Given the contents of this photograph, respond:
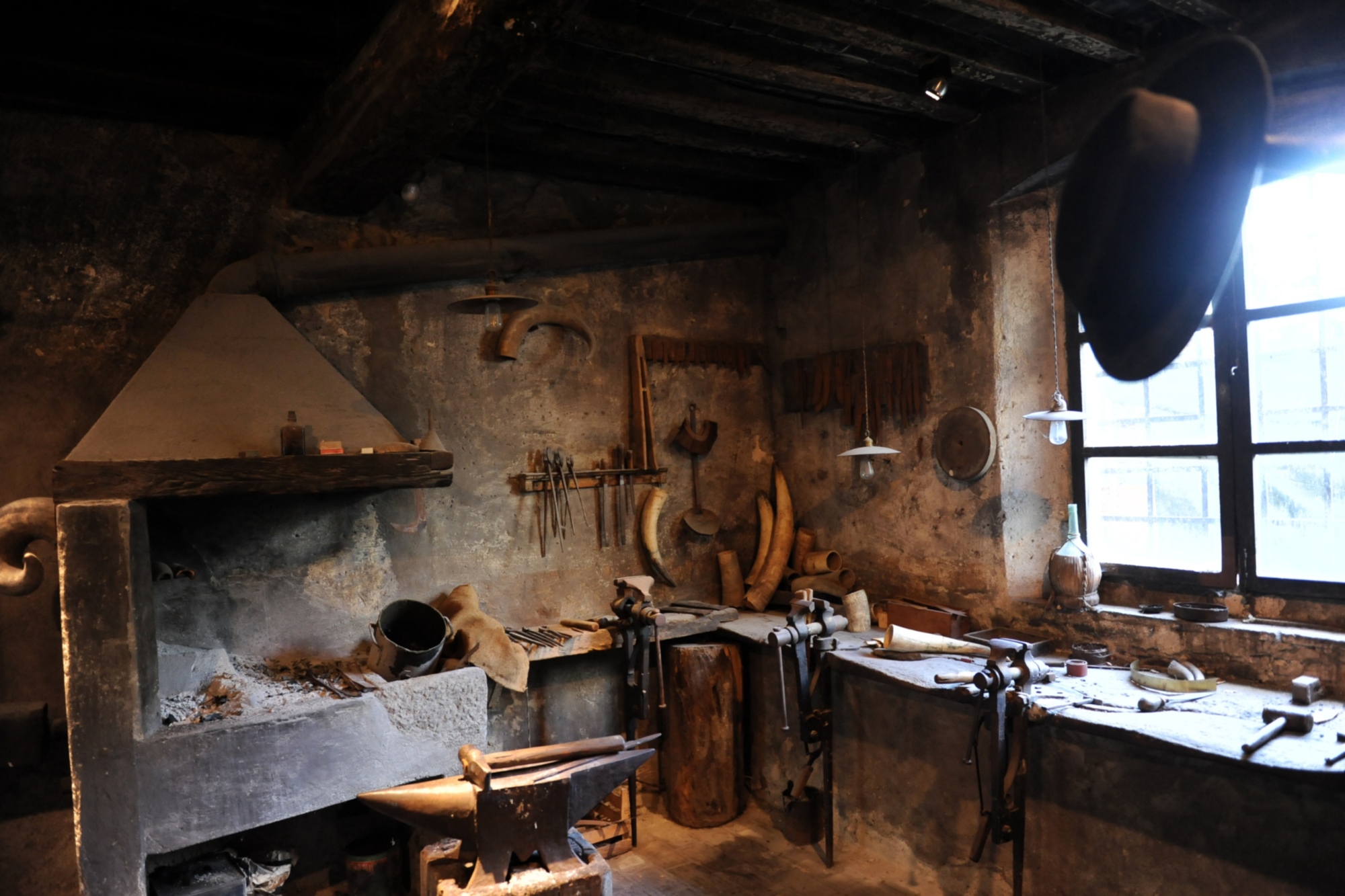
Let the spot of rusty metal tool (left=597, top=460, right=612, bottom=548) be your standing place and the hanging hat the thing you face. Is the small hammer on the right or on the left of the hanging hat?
left

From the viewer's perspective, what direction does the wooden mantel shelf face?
toward the camera

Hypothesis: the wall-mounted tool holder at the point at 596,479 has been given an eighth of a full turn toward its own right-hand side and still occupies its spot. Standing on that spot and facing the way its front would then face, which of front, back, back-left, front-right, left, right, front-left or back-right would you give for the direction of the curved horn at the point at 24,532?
front

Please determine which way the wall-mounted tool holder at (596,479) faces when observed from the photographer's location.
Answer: facing the viewer

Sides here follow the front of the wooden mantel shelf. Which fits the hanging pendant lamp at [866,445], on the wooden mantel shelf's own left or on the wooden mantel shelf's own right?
on the wooden mantel shelf's own left

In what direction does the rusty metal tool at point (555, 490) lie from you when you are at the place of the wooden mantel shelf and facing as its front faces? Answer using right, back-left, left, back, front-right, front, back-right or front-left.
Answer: back-left

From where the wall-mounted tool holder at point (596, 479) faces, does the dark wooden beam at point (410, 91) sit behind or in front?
in front

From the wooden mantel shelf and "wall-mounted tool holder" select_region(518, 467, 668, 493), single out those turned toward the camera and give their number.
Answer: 2

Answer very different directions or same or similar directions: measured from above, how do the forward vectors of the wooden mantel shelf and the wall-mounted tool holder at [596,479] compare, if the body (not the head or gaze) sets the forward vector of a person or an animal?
same or similar directions

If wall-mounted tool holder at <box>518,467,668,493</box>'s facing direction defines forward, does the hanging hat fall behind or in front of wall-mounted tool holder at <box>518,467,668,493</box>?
in front
